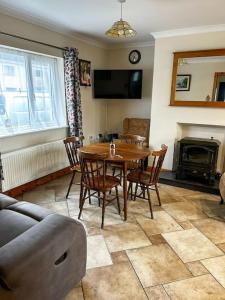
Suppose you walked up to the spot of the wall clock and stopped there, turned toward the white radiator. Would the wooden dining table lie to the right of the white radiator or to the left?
left

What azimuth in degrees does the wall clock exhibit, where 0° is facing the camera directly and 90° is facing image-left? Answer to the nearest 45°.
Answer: approximately 45°

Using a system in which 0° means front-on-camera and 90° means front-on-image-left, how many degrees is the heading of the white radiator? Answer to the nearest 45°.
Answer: approximately 315°

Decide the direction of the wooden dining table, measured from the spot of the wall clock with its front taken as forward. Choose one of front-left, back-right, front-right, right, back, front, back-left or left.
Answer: front-left

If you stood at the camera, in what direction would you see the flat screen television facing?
facing the viewer

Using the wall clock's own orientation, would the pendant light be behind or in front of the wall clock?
in front

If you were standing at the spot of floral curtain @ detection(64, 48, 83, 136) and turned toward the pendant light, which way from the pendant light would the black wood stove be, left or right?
left

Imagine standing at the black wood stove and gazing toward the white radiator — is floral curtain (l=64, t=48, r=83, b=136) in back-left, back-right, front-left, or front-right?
front-right

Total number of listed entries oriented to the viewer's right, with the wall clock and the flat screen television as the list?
0

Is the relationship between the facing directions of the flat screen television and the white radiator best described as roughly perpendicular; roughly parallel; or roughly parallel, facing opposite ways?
roughly perpendicular

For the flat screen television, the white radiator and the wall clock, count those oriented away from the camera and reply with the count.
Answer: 0

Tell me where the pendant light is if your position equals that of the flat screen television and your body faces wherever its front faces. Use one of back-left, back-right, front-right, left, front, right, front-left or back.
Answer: front

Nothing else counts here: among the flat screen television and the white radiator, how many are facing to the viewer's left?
0

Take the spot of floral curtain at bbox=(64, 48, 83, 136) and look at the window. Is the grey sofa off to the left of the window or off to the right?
left
